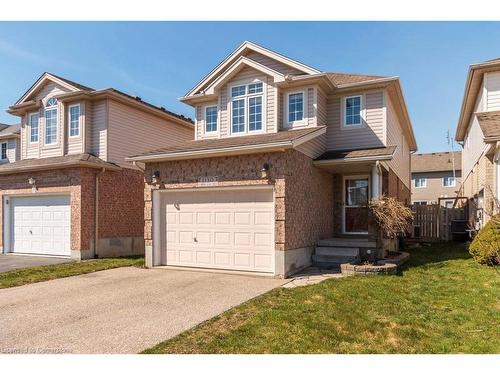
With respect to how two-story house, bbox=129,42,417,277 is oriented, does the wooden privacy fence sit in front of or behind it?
behind

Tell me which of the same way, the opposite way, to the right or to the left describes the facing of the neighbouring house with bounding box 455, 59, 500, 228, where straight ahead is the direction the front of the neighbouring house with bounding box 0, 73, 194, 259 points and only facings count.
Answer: the same way

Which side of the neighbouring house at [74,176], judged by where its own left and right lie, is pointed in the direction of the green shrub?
left

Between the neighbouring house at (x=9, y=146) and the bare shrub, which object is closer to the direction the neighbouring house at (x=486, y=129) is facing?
the bare shrub

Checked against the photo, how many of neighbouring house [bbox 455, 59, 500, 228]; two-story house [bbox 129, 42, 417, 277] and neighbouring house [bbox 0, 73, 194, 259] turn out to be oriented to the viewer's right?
0

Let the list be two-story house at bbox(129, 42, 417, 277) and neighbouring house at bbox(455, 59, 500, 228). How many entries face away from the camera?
0

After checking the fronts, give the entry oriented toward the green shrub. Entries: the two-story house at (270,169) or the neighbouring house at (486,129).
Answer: the neighbouring house

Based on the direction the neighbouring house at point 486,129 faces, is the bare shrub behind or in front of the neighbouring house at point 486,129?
in front

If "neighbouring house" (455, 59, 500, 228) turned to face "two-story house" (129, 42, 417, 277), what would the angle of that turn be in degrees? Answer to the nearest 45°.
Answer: approximately 45° to its right

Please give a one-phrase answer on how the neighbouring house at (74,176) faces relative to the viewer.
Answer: facing the viewer and to the left of the viewer

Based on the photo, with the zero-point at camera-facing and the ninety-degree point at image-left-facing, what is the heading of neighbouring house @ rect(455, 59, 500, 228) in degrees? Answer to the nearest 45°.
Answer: approximately 0°

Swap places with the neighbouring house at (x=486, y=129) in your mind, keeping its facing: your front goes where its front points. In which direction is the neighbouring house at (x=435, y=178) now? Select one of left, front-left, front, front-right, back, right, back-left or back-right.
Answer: back
